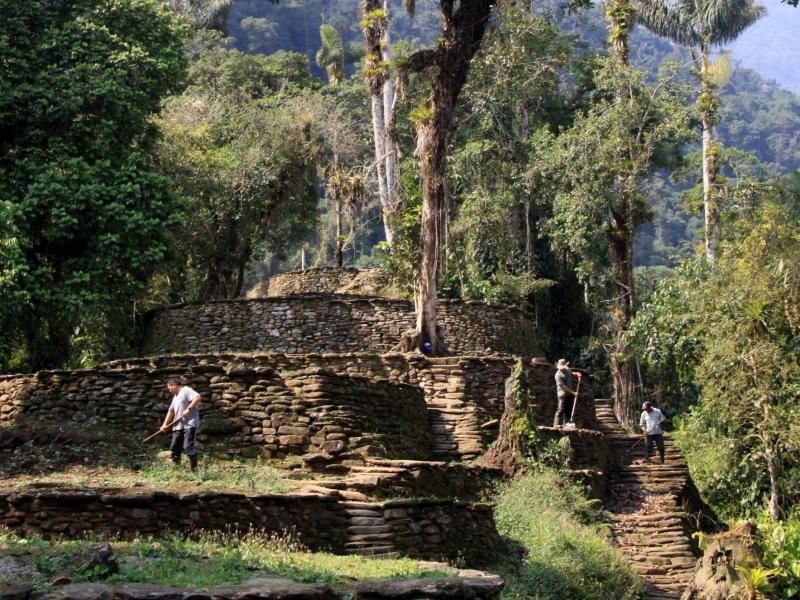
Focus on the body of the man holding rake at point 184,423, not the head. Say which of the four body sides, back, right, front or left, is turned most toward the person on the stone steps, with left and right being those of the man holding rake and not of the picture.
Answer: back

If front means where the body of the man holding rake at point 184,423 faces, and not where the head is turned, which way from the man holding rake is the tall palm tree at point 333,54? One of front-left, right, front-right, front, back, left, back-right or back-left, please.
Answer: back-right

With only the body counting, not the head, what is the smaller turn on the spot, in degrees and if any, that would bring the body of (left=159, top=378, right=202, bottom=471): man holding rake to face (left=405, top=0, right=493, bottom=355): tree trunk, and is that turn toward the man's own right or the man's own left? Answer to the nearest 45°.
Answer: approximately 180°

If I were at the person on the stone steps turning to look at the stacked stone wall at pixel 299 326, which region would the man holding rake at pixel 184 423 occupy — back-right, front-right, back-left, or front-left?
front-left

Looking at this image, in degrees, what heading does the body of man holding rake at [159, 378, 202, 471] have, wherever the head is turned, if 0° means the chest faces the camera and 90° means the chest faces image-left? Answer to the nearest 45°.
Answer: approximately 45°

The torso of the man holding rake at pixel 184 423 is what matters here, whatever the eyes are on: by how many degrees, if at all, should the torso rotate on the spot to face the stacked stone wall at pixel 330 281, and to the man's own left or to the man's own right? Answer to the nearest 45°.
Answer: approximately 135° to the man's own right

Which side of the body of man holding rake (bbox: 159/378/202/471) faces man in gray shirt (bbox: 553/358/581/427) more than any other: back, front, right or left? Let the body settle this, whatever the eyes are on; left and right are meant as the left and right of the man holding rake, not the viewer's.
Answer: back

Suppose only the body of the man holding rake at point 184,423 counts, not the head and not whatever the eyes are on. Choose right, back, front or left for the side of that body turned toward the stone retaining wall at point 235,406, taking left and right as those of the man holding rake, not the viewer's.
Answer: back

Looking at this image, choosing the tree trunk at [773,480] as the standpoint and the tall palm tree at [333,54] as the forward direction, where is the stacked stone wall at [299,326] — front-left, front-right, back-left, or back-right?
front-left

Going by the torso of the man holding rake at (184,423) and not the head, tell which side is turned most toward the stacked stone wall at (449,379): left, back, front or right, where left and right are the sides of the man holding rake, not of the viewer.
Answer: back

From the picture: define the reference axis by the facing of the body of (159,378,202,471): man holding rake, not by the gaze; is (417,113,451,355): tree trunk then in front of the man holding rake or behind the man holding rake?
behind

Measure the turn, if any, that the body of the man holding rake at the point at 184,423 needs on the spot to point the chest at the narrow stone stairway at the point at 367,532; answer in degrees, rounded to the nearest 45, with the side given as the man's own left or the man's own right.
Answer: approximately 90° to the man's own left
